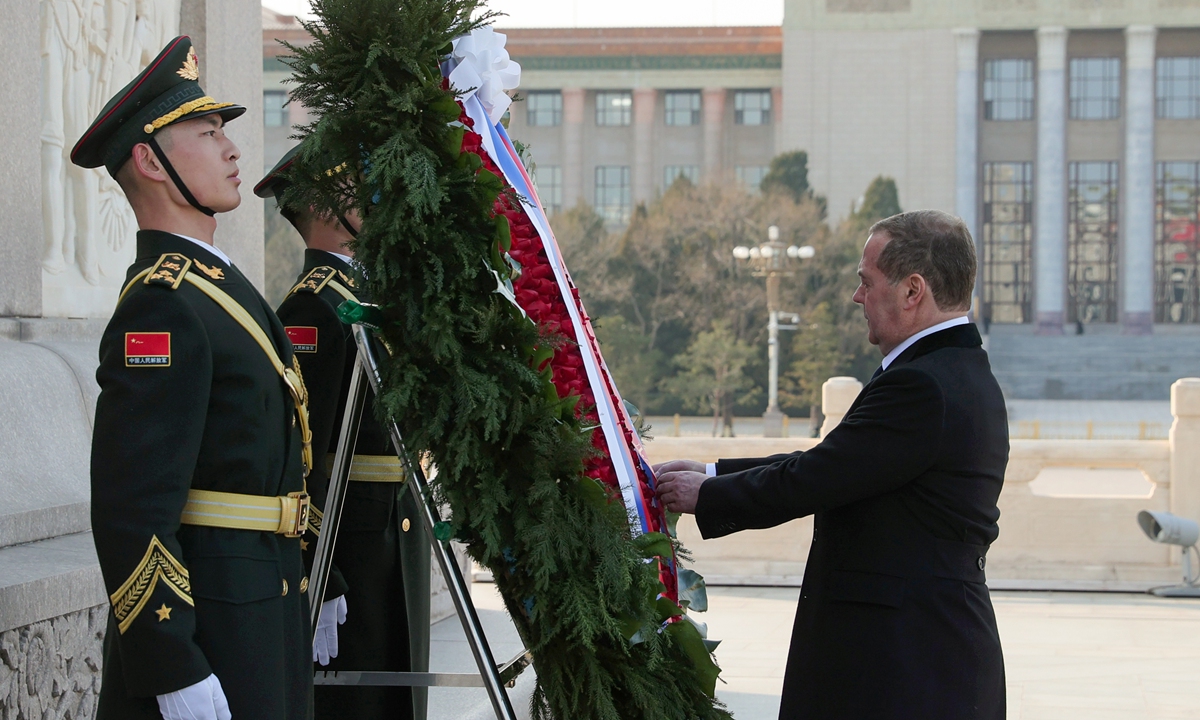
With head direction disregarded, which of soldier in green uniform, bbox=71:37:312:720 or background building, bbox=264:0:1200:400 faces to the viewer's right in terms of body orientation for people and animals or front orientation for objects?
the soldier in green uniform

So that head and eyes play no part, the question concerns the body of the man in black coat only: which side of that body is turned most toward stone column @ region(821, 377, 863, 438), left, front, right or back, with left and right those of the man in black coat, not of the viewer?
right

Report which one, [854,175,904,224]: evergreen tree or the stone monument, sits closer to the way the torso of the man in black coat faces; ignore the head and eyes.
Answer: the stone monument

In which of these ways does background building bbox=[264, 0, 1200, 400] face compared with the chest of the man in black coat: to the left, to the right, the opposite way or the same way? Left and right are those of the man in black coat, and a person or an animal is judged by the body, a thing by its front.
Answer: to the left

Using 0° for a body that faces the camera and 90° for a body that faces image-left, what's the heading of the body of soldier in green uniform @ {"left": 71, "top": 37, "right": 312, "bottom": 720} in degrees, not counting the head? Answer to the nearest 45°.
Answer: approximately 270°

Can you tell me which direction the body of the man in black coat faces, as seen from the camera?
to the viewer's left

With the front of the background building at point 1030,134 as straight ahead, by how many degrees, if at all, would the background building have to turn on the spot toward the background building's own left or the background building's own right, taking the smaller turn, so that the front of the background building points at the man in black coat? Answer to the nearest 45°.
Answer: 0° — it already faces them

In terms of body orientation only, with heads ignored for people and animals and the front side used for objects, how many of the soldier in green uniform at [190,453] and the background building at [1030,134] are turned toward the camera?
1

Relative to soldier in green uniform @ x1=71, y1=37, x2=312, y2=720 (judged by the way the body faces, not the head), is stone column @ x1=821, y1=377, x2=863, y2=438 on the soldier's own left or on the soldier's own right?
on the soldier's own left

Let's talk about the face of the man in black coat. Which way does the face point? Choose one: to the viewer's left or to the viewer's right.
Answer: to the viewer's left
